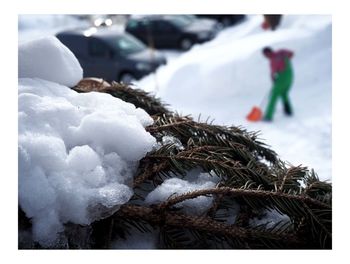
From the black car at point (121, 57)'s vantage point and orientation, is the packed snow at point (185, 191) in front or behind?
in front

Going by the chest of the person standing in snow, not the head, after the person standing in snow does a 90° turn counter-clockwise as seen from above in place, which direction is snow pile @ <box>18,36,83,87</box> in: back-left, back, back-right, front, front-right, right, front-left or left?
front-right

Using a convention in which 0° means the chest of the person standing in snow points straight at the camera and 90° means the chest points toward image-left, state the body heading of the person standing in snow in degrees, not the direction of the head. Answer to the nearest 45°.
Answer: approximately 45°

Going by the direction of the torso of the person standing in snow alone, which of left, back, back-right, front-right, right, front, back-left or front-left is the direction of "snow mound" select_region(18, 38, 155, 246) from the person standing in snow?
front-left

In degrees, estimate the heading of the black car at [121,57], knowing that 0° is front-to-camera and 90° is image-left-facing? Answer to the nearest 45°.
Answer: approximately 315°

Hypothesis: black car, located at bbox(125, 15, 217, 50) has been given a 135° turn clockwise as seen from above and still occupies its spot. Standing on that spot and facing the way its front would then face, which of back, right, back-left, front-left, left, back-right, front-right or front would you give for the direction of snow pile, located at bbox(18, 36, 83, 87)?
left

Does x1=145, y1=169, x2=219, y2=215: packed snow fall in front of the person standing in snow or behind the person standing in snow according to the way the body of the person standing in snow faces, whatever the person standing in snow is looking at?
in front
